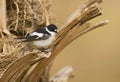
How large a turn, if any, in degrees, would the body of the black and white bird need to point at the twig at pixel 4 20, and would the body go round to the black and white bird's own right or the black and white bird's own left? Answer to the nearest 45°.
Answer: approximately 135° to the black and white bird's own left

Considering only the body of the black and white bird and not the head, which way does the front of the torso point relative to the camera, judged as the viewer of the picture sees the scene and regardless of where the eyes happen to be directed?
to the viewer's right
